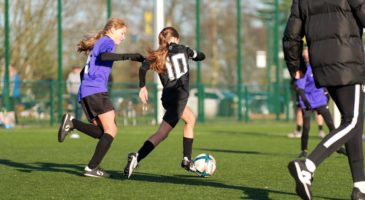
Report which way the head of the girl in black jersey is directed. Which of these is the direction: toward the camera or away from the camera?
away from the camera

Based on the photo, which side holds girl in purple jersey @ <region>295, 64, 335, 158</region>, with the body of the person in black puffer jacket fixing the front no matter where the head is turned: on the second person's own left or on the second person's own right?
on the second person's own left

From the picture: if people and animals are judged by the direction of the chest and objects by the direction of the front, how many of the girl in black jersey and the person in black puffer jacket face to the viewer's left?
0

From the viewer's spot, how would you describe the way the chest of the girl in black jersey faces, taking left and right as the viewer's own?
facing away from the viewer and to the right of the viewer

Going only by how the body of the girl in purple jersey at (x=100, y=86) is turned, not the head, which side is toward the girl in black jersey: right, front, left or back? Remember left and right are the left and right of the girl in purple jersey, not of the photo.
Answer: front

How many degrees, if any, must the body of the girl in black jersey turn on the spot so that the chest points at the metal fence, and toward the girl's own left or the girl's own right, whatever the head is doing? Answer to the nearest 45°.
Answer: approximately 45° to the girl's own left

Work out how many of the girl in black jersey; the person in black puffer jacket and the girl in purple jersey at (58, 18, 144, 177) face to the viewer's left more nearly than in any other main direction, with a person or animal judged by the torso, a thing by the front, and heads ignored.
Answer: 0

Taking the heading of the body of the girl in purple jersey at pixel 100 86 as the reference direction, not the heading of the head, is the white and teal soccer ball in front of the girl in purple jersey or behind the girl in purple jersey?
in front

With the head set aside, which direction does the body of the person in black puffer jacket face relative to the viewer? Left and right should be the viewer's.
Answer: facing away from the viewer and to the right of the viewer

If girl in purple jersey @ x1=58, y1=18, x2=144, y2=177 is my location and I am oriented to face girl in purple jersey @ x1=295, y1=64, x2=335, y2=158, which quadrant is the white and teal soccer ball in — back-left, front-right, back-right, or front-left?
front-right

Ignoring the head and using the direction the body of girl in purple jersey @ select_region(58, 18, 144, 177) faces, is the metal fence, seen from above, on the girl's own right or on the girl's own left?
on the girl's own left

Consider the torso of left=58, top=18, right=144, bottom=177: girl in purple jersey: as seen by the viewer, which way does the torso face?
to the viewer's right

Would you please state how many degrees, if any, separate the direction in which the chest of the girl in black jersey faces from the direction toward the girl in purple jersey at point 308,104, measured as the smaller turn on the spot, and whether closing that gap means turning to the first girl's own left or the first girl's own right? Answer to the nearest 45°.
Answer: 0° — they already face them

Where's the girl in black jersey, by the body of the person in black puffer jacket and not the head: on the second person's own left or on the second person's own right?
on the second person's own left

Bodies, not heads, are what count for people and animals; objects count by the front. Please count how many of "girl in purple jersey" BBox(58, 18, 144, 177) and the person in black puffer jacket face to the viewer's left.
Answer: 0
